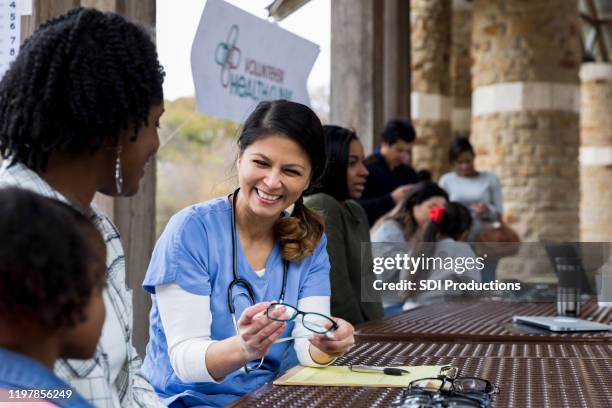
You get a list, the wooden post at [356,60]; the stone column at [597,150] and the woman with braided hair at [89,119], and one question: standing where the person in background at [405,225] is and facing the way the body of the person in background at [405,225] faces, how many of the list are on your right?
1

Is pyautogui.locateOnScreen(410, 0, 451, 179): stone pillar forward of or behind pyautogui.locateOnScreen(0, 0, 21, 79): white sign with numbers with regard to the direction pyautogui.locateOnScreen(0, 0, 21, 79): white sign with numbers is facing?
behind

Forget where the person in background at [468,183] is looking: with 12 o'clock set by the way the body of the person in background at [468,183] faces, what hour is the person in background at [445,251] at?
the person in background at [445,251] is roughly at 12 o'clock from the person in background at [468,183].

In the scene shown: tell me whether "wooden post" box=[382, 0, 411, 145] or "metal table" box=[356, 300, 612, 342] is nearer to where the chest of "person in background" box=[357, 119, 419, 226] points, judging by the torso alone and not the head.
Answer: the metal table

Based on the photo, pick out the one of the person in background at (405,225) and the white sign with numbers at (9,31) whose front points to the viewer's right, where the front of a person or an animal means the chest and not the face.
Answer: the person in background

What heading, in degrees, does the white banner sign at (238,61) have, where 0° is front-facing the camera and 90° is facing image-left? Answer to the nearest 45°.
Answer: approximately 315°

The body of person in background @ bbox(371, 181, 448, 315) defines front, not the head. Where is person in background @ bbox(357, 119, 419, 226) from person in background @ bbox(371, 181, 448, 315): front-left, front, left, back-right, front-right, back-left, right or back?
left

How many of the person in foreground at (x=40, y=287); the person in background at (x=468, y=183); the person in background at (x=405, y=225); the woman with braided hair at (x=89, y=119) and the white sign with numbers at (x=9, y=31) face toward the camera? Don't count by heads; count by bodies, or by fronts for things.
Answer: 2

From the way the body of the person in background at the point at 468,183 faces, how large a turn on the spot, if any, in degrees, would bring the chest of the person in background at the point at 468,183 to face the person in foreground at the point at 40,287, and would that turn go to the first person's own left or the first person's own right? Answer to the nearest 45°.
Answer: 0° — they already face them

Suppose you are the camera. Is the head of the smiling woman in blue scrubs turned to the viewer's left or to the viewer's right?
to the viewer's left

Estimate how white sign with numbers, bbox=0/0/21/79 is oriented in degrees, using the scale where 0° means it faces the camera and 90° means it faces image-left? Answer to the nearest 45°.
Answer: approximately 0°

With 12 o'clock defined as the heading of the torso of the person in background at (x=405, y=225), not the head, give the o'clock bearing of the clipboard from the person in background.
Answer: The clipboard is roughly at 3 o'clock from the person in background.

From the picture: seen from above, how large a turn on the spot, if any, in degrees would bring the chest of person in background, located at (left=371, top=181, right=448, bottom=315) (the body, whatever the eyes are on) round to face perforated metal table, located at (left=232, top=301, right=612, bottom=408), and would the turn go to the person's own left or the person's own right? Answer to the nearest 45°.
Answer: approximately 90° to the person's own right

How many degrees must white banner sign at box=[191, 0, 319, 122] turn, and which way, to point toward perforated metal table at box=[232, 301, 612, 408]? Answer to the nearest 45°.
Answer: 0° — it already faces it

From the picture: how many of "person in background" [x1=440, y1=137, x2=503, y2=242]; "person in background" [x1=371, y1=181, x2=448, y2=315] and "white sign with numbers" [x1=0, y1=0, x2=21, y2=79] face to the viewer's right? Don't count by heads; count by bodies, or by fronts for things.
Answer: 1

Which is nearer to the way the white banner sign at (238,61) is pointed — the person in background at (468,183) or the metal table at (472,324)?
the metal table

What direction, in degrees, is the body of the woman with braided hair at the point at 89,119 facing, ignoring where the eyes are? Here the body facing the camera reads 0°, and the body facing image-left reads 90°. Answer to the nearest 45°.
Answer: approximately 225°
